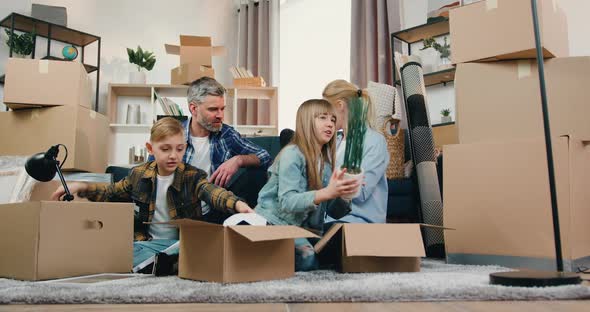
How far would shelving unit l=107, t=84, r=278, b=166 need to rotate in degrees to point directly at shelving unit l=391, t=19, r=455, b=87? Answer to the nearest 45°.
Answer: approximately 45° to its left

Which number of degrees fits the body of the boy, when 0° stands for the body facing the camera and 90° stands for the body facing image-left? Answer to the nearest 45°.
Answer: approximately 0°

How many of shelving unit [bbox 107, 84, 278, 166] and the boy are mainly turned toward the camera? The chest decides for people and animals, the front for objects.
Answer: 2

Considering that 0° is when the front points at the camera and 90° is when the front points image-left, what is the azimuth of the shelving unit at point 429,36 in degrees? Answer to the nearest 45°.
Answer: approximately 45°

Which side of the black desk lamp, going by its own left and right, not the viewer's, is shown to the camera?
left

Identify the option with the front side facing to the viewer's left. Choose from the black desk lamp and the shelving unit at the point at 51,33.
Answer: the black desk lamp

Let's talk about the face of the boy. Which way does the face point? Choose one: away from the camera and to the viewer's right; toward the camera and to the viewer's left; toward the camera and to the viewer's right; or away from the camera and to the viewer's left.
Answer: toward the camera and to the viewer's right

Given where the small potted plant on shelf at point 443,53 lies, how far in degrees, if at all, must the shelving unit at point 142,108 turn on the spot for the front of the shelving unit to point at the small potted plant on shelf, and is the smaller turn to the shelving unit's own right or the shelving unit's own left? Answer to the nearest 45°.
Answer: approximately 45° to the shelving unit's own left

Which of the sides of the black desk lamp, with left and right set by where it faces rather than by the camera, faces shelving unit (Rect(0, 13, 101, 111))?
right

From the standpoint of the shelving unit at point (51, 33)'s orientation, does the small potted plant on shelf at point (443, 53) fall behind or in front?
in front

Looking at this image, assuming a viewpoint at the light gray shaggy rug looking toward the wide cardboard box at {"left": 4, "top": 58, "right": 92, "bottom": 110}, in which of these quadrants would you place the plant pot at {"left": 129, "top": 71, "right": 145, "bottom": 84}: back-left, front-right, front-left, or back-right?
front-right

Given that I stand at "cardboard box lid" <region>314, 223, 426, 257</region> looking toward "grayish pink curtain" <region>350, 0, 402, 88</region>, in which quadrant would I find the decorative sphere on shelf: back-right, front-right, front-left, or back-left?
front-left

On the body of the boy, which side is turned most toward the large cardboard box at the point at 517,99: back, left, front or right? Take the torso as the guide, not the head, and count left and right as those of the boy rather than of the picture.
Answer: left

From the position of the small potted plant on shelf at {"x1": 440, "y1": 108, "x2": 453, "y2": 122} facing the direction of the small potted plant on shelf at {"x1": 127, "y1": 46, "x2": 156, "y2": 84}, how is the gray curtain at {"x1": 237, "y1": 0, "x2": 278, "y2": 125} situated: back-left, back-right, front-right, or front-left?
front-right

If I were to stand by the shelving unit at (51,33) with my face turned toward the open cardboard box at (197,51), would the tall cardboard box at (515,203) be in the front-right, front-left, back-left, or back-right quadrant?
front-right
